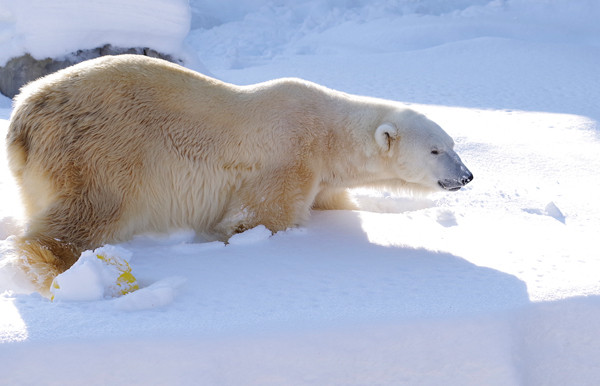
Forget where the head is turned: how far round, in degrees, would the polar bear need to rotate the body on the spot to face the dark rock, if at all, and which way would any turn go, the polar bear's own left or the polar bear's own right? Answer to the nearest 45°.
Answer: approximately 135° to the polar bear's own left

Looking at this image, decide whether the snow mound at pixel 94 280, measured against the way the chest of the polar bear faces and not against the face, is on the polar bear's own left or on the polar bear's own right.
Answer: on the polar bear's own right

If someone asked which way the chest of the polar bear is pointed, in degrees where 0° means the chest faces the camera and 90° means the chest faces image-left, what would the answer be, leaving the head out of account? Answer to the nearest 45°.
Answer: approximately 270°

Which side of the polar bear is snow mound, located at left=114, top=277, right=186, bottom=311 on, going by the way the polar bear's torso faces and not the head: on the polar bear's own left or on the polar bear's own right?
on the polar bear's own right

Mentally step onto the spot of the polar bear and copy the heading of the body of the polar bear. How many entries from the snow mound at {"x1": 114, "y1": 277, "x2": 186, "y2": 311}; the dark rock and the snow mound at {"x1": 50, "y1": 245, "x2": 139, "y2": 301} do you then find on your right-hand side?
2
